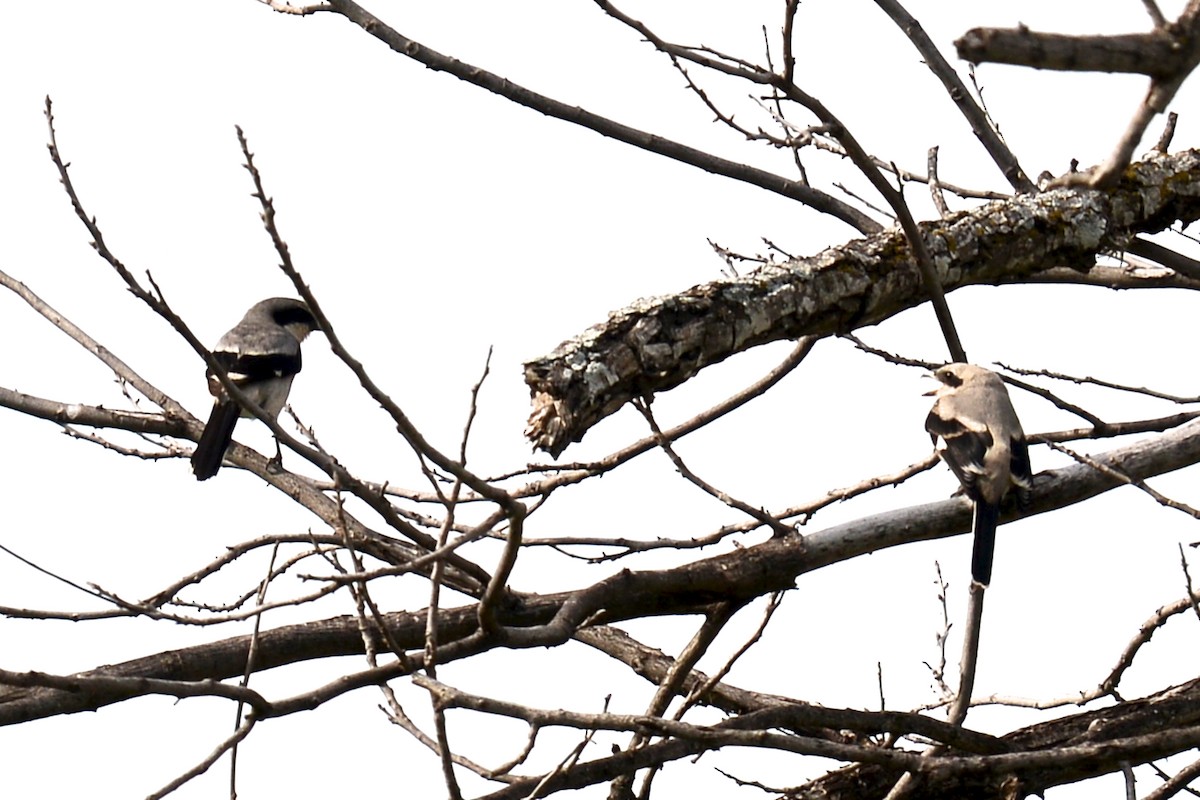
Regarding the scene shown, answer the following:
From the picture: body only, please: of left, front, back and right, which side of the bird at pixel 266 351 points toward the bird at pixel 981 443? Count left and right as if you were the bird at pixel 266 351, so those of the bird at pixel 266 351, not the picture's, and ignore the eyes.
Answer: right

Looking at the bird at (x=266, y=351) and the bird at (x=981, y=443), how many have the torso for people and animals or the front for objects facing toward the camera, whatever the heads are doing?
0

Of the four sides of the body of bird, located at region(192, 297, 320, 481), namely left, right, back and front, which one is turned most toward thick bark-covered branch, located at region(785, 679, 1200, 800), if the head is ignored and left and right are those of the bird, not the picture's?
right

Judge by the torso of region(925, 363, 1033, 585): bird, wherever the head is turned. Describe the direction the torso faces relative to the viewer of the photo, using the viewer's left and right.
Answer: facing away from the viewer and to the left of the viewer

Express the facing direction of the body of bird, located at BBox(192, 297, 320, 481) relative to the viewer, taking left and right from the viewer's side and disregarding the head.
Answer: facing away from the viewer and to the right of the viewer

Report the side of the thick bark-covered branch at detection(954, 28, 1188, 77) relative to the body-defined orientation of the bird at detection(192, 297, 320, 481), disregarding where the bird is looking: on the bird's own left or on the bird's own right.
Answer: on the bird's own right
